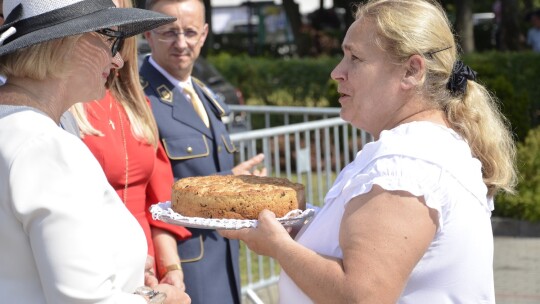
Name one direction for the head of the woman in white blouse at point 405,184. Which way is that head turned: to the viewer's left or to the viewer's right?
to the viewer's left

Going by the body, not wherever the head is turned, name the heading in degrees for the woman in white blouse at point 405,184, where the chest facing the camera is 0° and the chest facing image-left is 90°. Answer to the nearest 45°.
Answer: approximately 90°

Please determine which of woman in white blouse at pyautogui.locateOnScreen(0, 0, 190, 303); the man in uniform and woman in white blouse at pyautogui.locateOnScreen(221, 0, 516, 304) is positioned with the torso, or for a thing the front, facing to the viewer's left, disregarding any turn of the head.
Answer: woman in white blouse at pyautogui.locateOnScreen(221, 0, 516, 304)

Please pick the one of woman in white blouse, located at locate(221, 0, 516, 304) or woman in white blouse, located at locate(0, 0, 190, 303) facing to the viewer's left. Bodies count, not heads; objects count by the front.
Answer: woman in white blouse, located at locate(221, 0, 516, 304)

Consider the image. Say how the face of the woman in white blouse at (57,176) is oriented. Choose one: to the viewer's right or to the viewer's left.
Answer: to the viewer's right

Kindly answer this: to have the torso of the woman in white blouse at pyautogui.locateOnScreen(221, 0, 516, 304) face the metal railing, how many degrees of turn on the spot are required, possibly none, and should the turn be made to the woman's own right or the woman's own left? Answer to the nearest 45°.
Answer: approximately 90° to the woman's own right

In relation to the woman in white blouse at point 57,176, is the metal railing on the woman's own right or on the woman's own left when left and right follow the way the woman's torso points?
on the woman's own left

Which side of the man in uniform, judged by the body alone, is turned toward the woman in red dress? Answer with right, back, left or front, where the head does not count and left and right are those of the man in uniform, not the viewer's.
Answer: right

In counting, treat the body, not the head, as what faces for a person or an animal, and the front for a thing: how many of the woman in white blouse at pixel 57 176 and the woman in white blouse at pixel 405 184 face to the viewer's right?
1

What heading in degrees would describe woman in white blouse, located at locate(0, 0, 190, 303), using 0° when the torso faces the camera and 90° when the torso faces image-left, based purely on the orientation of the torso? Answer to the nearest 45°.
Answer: approximately 270°

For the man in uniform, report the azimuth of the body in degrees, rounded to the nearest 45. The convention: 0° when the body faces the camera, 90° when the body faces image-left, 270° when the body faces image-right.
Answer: approximately 315°
